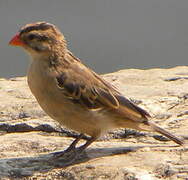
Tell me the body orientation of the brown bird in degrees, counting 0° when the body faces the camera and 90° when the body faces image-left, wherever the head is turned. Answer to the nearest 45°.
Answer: approximately 90°
